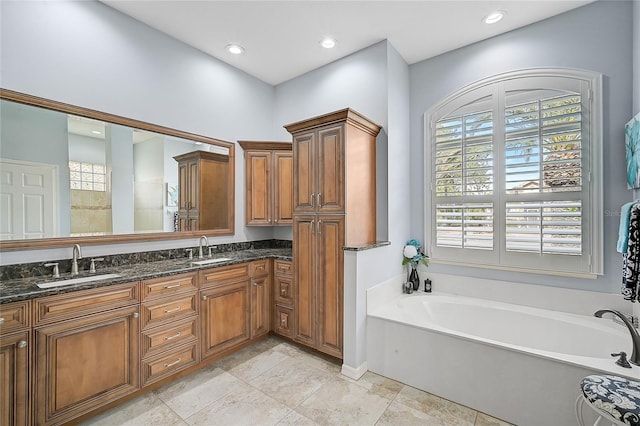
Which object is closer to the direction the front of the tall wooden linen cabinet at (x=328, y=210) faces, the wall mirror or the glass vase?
the wall mirror

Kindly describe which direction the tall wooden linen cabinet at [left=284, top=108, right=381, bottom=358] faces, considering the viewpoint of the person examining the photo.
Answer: facing the viewer and to the left of the viewer

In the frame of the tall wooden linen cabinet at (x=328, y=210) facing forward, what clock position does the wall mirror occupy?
The wall mirror is roughly at 1 o'clock from the tall wooden linen cabinet.

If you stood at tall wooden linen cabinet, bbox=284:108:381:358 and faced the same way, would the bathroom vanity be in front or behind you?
in front

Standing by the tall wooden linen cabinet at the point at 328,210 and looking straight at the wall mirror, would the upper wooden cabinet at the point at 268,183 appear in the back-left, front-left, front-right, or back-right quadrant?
front-right

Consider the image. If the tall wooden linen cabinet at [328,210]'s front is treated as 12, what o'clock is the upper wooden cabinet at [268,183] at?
The upper wooden cabinet is roughly at 3 o'clock from the tall wooden linen cabinet.

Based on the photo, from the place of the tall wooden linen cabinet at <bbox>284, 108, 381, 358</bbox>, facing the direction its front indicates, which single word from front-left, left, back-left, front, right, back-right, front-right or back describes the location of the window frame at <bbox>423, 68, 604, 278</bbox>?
back-left
